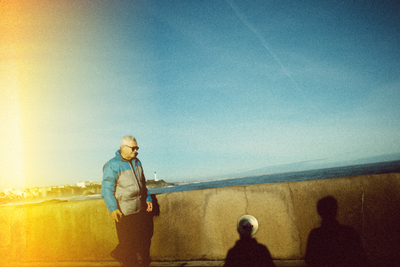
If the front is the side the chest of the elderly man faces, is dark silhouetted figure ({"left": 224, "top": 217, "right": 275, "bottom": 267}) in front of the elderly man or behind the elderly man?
in front

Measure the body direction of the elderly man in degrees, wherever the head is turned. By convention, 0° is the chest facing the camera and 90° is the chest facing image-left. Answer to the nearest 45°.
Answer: approximately 315°

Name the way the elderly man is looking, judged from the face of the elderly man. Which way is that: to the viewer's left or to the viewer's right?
to the viewer's right

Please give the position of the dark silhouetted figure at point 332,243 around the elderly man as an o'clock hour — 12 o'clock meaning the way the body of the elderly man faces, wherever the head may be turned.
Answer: The dark silhouetted figure is roughly at 11 o'clock from the elderly man.
